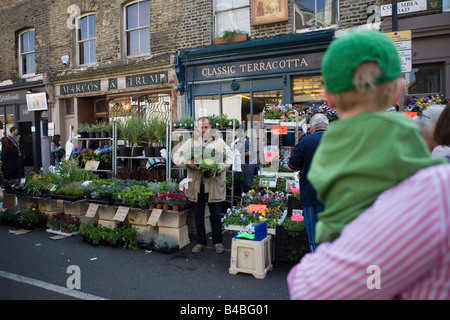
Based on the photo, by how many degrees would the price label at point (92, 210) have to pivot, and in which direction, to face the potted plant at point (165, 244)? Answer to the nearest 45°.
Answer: approximately 45° to its left

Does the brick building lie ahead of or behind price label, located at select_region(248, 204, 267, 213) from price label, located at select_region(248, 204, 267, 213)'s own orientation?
behind

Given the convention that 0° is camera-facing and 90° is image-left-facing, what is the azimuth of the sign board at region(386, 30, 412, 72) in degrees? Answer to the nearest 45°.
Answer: approximately 0°

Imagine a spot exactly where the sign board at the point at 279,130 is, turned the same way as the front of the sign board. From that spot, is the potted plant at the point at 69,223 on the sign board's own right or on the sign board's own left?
on the sign board's own right

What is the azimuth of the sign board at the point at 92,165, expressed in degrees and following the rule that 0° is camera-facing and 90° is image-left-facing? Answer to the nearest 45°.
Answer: approximately 0°

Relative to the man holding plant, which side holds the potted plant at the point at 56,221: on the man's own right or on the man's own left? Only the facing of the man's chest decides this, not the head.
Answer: on the man's own right

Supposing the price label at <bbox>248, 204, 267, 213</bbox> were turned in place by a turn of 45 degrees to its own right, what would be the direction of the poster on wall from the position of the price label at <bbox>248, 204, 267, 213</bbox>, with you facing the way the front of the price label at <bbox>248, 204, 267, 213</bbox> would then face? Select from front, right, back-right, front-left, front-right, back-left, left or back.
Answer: back-right

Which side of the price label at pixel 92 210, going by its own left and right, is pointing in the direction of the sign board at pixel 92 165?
back

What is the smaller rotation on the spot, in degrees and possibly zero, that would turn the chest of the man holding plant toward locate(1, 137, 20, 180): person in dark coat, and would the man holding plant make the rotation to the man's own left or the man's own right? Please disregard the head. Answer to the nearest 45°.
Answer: approximately 135° to the man's own right

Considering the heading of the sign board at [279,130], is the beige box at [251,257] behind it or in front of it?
in front
